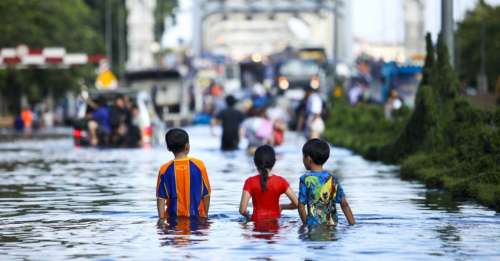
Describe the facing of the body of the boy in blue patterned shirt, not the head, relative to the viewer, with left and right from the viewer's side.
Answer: facing away from the viewer and to the left of the viewer

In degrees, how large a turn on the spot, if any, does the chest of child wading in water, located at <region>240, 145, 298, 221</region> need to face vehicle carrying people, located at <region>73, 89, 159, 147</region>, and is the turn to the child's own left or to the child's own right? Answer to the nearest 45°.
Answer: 0° — they already face it

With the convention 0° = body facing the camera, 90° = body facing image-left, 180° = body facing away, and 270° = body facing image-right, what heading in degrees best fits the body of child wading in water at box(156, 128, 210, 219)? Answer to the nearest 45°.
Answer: approximately 180°

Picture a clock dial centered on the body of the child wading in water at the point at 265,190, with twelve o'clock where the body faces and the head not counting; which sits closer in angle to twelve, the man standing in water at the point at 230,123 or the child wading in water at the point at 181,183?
the man standing in water

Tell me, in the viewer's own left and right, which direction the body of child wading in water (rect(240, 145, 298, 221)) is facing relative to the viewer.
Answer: facing away from the viewer

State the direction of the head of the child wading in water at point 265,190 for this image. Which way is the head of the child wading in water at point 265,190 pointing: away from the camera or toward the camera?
away from the camera

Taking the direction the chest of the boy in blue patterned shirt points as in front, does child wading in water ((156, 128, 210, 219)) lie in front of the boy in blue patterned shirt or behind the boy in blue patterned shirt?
in front

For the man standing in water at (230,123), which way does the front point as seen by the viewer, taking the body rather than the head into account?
away from the camera

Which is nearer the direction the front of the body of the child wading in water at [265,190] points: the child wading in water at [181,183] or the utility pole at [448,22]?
the utility pole
